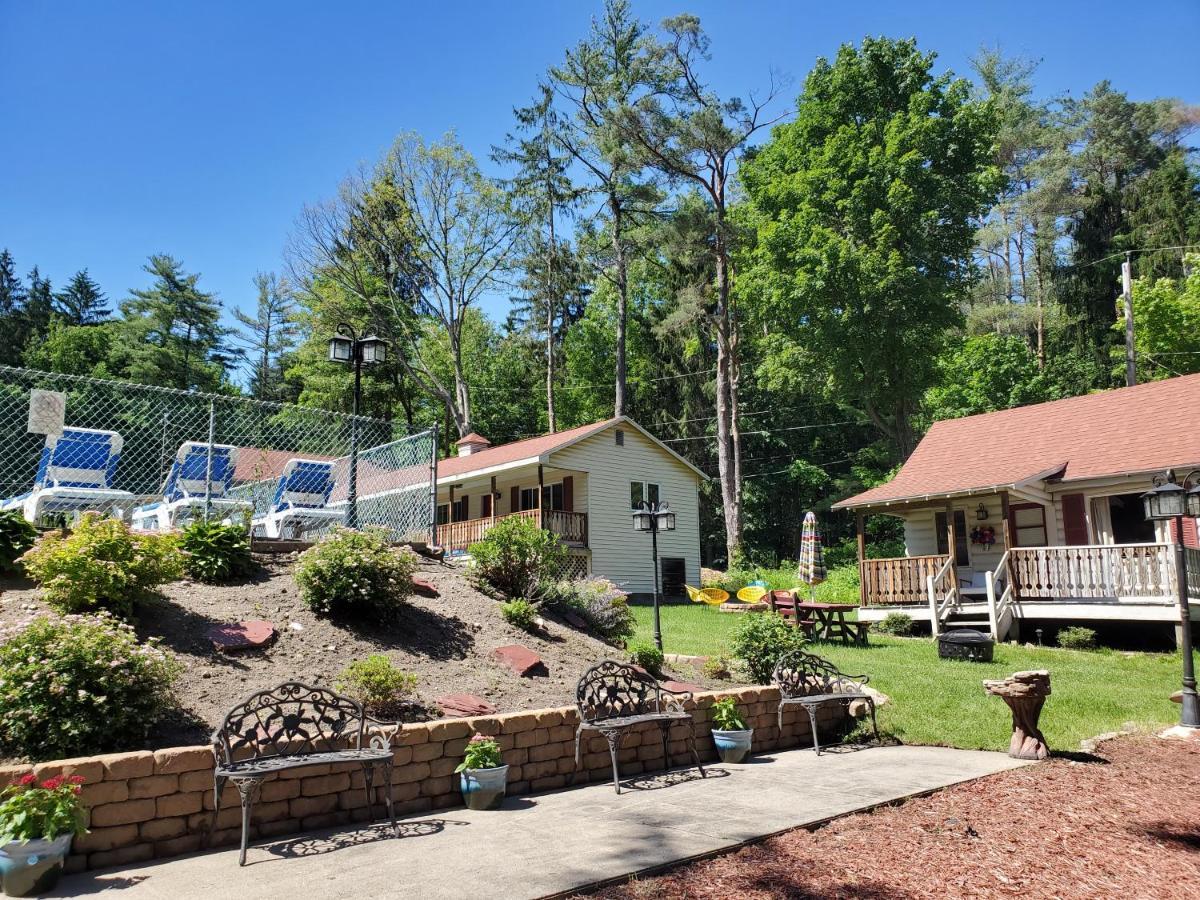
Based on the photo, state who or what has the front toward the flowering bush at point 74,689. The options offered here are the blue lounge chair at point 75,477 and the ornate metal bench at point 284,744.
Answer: the blue lounge chair

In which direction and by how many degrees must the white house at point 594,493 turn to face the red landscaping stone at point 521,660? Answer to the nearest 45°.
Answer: approximately 45° to its left

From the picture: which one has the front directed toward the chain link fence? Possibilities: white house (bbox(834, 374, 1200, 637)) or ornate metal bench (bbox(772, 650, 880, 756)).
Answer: the white house

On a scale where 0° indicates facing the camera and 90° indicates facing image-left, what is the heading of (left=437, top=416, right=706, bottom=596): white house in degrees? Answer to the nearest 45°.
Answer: approximately 45°

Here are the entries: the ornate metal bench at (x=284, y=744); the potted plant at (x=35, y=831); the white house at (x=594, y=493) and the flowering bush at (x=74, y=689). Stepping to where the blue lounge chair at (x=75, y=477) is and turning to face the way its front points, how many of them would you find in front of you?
3

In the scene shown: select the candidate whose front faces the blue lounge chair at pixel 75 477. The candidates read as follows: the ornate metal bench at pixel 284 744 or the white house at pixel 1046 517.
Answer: the white house

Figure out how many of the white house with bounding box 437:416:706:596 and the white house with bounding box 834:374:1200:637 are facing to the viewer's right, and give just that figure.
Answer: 0

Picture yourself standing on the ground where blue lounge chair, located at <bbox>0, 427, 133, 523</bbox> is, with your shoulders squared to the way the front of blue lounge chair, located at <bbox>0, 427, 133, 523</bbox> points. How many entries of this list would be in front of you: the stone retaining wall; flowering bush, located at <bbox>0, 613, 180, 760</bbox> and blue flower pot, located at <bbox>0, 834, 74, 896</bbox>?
3

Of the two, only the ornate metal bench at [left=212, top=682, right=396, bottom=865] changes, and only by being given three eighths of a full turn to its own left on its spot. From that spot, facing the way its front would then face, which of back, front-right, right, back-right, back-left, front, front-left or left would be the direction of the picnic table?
front-right
